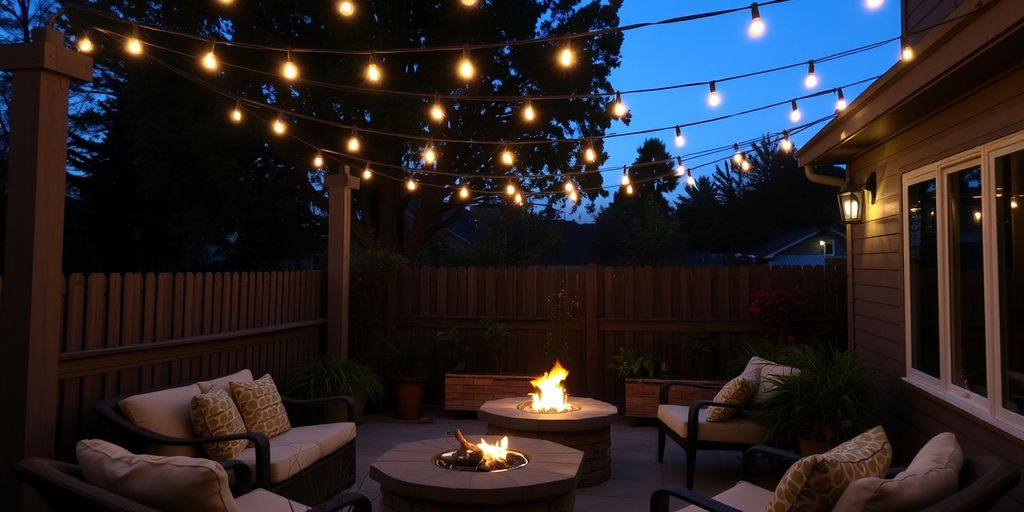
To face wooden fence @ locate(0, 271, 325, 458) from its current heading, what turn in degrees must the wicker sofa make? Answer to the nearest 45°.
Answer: approximately 180°

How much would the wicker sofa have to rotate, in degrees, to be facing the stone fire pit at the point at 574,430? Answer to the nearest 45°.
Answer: approximately 45° to its left

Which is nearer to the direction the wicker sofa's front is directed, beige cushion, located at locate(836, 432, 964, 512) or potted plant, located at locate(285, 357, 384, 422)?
the beige cushion

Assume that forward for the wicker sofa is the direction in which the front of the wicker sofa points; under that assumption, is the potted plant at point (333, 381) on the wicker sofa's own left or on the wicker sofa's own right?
on the wicker sofa's own left

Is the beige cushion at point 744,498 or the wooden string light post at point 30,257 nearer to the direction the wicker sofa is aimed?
the beige cushion

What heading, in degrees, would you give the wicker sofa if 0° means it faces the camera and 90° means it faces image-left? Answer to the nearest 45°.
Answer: approximately 315°

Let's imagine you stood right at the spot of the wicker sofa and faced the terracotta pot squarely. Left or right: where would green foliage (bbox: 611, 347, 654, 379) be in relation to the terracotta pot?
right

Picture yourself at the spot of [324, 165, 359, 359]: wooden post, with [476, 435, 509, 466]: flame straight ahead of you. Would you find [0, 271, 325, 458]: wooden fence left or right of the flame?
right
